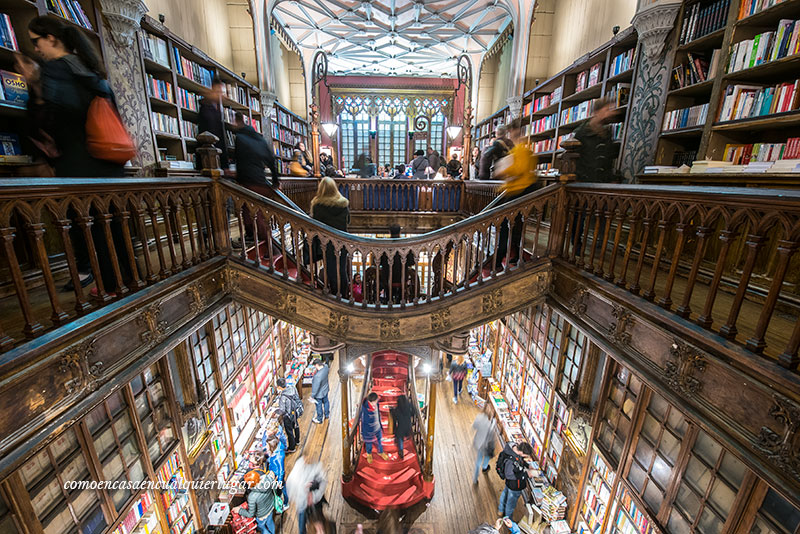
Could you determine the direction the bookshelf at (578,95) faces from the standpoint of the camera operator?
facing the viewer and to the left of the viewer

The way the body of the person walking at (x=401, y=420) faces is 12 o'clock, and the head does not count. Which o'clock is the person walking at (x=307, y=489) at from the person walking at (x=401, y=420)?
the person walking at (x=307, y=489) is roughly at 7 o'clock from the person walking at (x=401, y=420).

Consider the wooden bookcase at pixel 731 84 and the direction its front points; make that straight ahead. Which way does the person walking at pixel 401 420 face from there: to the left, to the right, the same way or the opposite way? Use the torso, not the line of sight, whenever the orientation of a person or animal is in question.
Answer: to the right

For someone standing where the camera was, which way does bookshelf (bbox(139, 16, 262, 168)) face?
facing the viewer and to the right of the viewer

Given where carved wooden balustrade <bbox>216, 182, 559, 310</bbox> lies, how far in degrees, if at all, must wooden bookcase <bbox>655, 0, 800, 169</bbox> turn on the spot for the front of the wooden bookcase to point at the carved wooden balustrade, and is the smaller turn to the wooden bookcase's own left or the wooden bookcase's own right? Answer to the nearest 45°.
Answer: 0° — it already faces it

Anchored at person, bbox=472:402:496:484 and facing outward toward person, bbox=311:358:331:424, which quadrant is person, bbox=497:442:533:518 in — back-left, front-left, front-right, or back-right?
back-left

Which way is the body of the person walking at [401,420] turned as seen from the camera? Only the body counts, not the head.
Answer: away from the camera

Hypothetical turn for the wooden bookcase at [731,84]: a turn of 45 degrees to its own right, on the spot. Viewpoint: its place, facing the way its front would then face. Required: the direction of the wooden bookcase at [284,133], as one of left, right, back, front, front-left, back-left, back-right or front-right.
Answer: front
